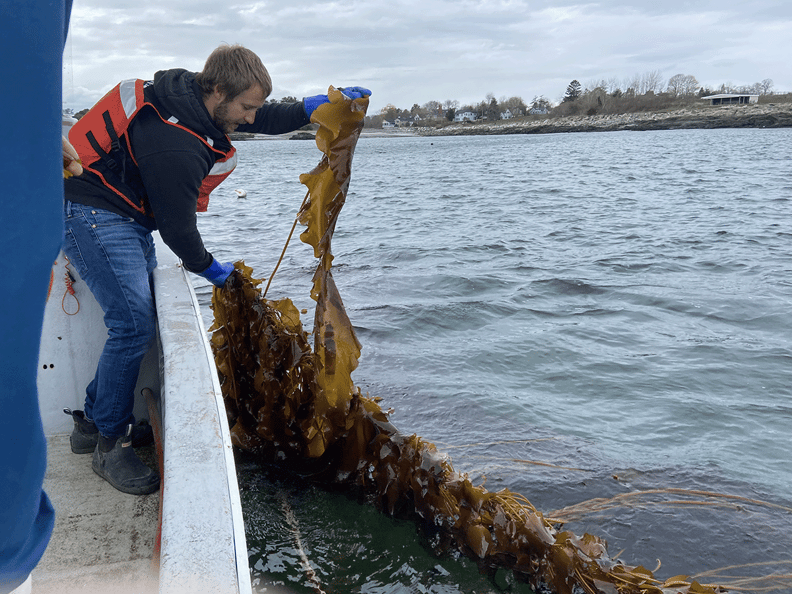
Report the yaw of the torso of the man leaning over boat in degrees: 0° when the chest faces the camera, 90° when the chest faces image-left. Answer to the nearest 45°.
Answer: approximately 270°
